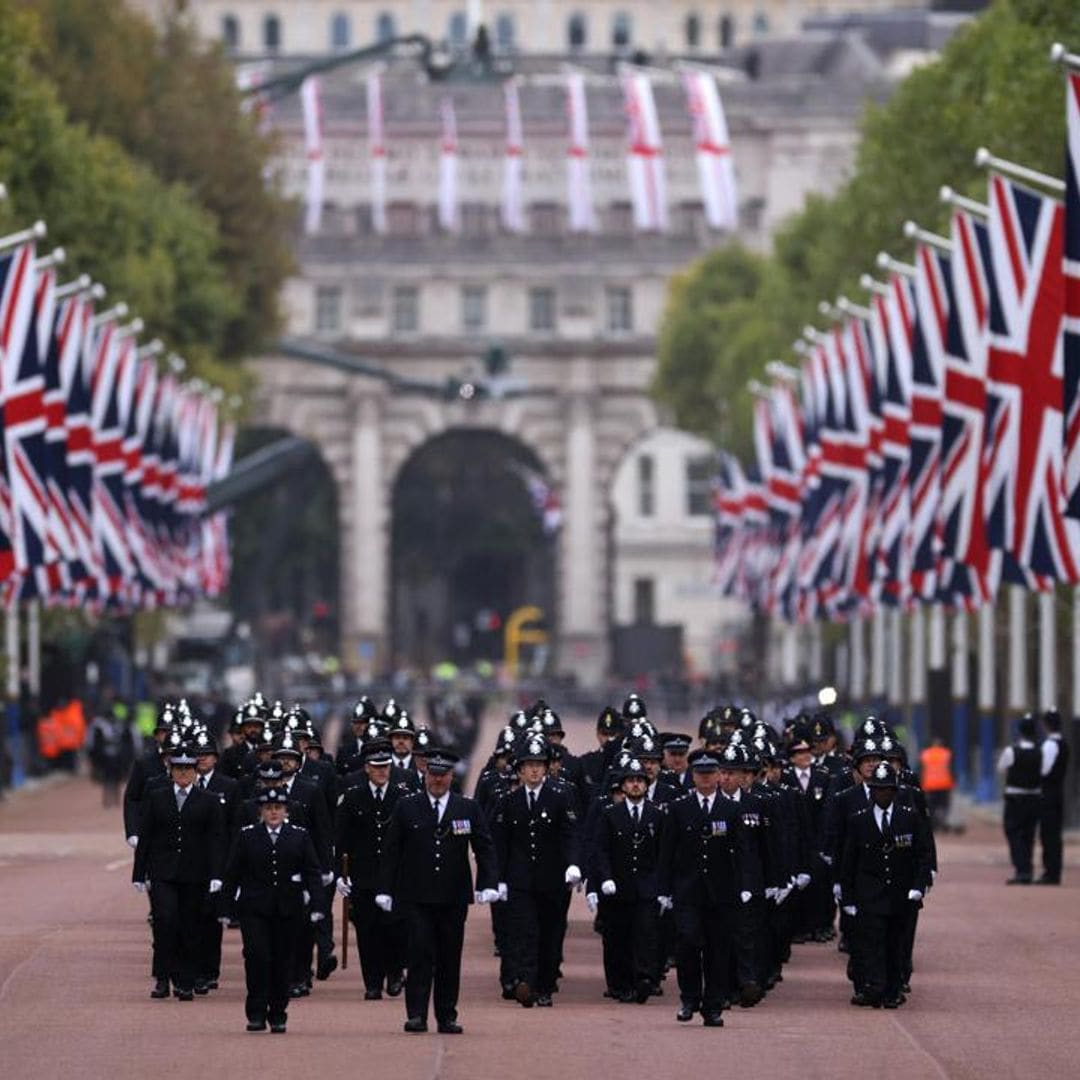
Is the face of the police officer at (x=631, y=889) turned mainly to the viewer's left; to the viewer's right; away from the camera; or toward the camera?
toward the camera

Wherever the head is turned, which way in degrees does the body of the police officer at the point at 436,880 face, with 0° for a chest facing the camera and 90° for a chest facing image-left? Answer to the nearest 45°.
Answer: approximately 0°

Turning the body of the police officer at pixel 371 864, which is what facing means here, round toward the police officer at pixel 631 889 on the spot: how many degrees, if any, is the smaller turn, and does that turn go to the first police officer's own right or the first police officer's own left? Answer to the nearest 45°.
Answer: approximately 90° to the first police officer's own left

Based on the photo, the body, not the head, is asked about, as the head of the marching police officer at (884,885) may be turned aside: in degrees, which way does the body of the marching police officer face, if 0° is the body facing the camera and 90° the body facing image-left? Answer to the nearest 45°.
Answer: approximately 0°

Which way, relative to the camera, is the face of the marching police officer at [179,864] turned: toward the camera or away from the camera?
toward the camera

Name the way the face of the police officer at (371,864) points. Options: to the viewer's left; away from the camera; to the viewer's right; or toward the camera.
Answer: toward the camera

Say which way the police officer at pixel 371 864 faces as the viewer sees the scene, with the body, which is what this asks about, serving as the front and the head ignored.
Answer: toward the camera

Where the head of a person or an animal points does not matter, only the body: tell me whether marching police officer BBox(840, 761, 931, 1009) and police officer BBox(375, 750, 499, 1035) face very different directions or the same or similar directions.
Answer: same or similar directions

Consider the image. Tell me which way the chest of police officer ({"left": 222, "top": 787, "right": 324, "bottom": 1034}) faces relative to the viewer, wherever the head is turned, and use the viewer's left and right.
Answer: facing the viewer

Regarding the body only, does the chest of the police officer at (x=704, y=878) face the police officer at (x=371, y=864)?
no

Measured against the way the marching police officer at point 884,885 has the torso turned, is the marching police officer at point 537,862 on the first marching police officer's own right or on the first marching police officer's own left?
on the first marching police officer's own right

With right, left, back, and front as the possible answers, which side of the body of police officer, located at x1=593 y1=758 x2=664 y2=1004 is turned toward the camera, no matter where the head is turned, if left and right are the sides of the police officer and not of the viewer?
front

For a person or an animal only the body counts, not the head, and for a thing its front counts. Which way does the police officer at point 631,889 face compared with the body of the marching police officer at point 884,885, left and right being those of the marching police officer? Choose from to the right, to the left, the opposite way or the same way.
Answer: the same way

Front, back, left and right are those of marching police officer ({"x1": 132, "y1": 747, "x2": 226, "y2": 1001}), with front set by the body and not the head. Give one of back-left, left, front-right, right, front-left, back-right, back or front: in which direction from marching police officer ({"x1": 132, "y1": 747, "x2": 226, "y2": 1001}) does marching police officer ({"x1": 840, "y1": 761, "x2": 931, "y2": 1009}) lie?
left

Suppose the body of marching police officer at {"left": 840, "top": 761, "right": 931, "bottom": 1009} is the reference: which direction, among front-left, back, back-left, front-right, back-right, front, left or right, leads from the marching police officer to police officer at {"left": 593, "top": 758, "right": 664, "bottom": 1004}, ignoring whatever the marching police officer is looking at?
right

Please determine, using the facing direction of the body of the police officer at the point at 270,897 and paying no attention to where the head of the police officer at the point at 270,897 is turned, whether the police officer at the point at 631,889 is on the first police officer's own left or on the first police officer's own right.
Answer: on the first police officer's own left

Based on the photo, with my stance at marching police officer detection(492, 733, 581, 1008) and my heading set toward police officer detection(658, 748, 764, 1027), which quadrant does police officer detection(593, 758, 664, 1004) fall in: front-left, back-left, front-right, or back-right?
front-left
